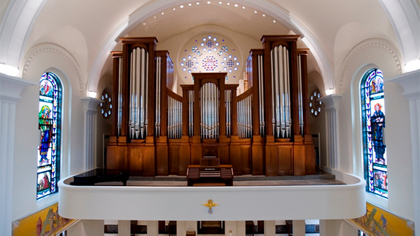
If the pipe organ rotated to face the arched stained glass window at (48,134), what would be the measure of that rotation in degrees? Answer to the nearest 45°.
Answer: approximately 90° to its right

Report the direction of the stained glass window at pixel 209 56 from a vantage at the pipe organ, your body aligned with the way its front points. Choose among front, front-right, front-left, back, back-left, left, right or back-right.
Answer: back

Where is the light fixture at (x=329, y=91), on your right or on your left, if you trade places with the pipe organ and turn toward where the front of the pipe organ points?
on your left

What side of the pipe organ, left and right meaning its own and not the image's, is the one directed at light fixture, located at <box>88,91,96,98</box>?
right

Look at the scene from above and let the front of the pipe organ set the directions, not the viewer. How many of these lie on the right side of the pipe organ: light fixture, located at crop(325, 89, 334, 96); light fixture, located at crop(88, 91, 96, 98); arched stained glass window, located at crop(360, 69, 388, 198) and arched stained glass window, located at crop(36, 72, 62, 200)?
2

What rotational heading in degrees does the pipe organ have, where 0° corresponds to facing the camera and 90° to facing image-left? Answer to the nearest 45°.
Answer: approximately 0°

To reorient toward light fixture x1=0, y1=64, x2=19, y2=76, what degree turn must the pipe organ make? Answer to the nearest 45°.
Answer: approximately 45° to its right

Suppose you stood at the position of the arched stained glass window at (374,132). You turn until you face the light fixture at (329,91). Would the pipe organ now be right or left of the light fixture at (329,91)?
left

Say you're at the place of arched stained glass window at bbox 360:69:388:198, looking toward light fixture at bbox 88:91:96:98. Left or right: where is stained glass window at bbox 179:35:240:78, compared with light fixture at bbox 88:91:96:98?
right

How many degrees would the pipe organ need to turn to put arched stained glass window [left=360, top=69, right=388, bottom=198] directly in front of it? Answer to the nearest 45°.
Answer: approximately 90° to its left
